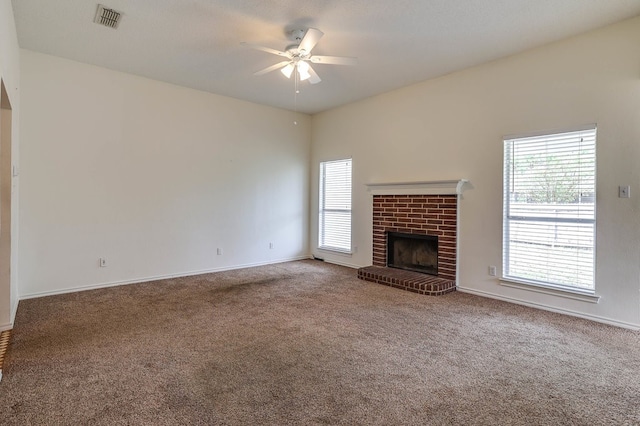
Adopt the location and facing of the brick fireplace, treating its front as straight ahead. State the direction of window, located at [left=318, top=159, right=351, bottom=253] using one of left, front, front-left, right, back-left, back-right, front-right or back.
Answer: right

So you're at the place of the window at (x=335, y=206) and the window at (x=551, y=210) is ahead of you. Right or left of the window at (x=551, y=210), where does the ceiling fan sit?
right

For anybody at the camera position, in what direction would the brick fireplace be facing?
facing the viewer and to the left of the viewer

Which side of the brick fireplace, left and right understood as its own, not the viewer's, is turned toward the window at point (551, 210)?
left

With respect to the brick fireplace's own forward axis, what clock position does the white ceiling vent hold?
The white ceiling vent is roughly at 12 o'clock from the brick fireplace.

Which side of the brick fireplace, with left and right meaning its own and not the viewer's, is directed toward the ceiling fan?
front

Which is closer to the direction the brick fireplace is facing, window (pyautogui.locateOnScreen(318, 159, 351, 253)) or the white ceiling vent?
the white ceiling vent

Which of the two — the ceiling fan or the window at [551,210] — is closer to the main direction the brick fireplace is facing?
the ceiling fan
